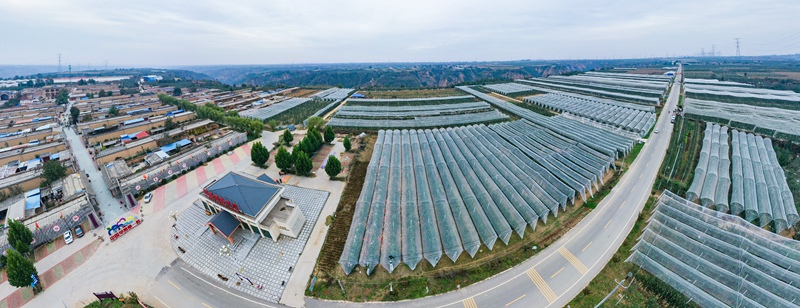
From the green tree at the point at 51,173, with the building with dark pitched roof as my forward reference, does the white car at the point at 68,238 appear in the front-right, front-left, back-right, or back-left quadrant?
front-right

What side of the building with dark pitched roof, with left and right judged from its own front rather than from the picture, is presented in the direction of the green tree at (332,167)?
back

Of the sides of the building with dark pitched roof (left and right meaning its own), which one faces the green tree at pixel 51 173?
right

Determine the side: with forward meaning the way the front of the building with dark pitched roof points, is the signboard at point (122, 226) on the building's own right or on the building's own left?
on the building's own right
